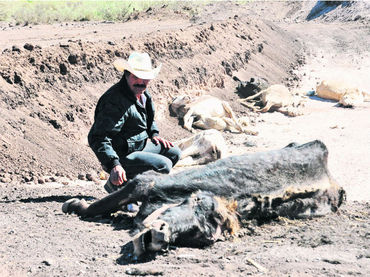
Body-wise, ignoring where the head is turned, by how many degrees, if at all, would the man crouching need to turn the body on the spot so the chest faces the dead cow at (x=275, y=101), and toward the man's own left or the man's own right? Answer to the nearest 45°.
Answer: approximately 90° to the man's own left

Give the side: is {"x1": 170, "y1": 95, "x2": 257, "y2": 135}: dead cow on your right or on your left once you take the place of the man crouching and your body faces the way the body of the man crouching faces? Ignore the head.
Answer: on your left

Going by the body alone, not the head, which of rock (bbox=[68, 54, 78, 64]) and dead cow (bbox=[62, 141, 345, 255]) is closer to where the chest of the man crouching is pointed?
the dead cow

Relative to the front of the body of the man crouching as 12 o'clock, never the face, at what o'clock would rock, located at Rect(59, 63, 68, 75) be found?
The rock is roughly at 7 o'clock from the man crouching.

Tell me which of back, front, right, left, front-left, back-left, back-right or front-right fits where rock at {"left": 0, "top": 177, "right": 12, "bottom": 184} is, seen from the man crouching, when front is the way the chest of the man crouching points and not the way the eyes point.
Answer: back

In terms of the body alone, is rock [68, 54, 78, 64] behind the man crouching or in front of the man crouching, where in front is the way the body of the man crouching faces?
behind

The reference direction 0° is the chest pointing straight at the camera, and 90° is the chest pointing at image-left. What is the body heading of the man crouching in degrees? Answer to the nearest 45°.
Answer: approximately 315°

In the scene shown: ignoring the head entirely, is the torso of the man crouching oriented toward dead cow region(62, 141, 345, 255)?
yes

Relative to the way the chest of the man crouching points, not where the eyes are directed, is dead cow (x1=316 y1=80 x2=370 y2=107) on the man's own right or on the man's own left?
on the man's own left
